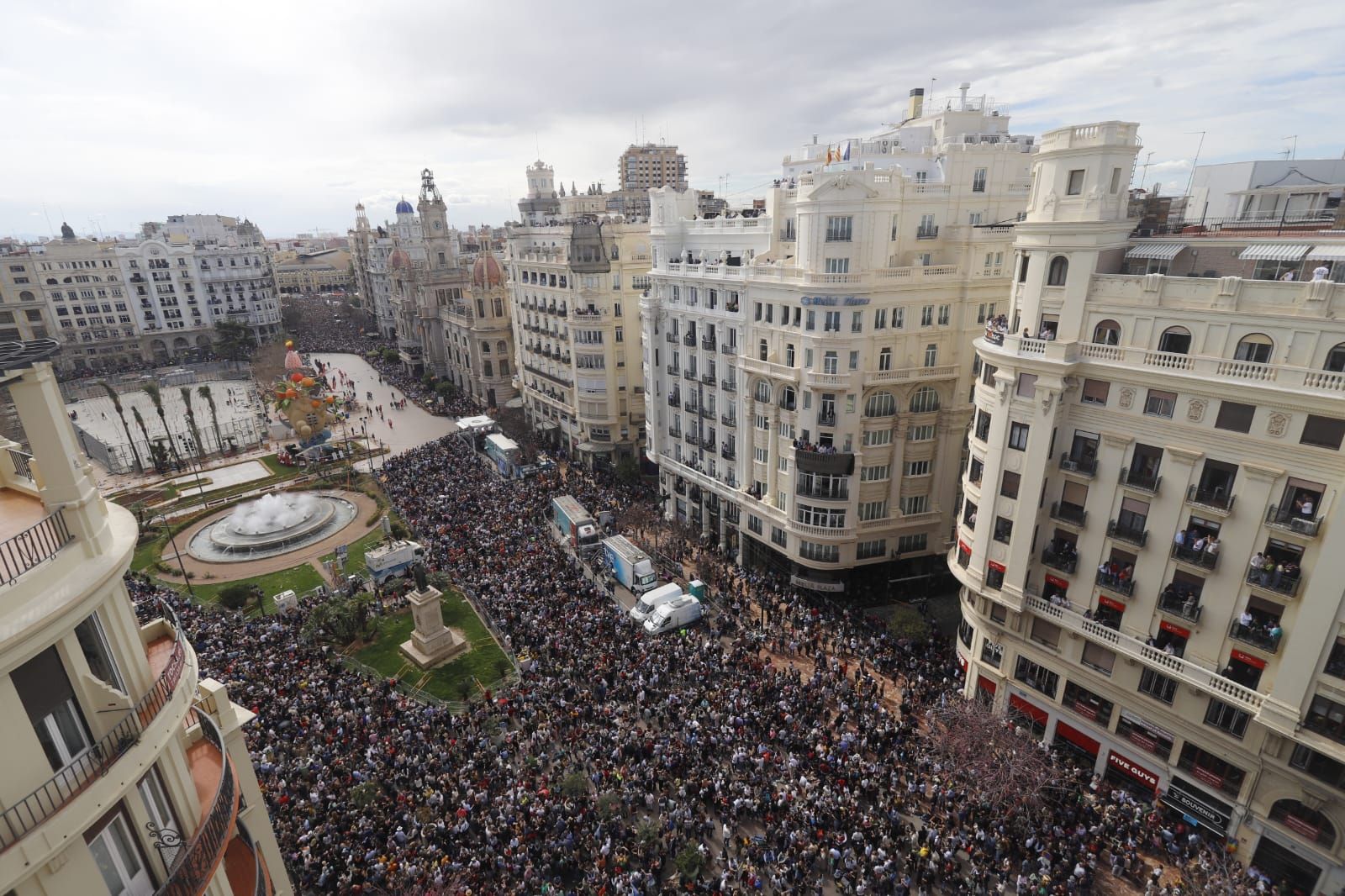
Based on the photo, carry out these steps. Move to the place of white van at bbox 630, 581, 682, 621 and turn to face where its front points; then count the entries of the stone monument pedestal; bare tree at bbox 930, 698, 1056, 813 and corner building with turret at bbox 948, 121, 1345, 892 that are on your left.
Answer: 2

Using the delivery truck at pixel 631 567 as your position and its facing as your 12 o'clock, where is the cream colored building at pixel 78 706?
The cream colored building is roughly at 2 o'clock from the delivery truck.

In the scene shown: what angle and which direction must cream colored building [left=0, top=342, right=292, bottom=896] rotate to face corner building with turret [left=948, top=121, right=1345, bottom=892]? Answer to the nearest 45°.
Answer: approximately 45° to its left

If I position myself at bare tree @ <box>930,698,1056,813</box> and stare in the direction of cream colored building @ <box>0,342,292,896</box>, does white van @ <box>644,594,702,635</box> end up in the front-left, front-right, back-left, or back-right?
front-right

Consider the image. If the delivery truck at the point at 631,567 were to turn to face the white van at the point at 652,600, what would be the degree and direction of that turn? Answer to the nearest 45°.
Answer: approximately 45° to its right

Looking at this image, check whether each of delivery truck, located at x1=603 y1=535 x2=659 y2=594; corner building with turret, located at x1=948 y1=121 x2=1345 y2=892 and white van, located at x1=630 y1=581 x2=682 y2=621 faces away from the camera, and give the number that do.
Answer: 0

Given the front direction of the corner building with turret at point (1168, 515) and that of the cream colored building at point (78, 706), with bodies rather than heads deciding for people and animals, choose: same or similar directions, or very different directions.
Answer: very different directions

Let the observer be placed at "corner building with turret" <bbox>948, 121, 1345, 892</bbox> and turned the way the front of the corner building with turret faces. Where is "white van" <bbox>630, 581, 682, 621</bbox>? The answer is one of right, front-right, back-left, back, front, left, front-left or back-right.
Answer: front-right

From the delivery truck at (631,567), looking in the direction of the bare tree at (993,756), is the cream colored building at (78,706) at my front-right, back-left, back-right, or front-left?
front-right

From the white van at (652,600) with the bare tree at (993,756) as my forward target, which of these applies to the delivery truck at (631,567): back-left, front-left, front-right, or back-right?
back-left

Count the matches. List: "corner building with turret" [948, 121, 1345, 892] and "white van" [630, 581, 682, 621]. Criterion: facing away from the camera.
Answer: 0

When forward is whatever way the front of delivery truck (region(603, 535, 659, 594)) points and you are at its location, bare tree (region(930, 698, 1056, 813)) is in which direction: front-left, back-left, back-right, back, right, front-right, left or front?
front

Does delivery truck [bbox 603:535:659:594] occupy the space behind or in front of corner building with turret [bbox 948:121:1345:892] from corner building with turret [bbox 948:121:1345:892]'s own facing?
in front

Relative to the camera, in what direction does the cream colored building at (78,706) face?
facing the viewer and to the right of the viewer

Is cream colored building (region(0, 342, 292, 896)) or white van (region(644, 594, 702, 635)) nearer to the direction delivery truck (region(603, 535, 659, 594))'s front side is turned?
the white van

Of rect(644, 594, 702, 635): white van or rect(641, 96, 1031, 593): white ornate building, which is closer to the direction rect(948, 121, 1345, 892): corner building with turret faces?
the white van

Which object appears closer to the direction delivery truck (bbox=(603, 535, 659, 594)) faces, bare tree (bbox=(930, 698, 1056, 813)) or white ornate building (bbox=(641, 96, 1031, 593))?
the bare tree
